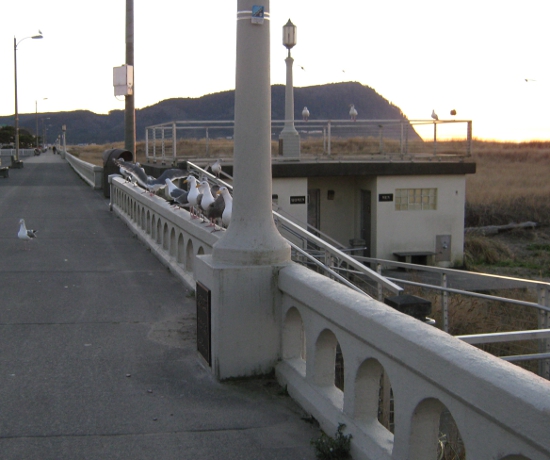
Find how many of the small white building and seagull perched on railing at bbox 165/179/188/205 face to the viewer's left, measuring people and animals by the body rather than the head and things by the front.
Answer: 1

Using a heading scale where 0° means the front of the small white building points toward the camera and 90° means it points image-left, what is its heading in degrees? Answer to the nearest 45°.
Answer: approximately 0°

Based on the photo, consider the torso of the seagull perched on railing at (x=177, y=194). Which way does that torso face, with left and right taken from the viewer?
facing to the left of the viewer

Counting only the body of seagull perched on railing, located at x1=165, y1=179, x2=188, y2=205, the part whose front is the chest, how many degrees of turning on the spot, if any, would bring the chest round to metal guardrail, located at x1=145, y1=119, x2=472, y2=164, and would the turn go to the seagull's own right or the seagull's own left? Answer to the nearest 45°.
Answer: approximately 135° to the seagull's own right

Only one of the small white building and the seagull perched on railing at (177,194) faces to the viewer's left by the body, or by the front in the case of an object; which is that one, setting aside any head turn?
the seagull perched on railing

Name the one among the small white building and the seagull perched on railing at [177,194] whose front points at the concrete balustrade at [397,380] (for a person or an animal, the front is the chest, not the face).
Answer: the small white building

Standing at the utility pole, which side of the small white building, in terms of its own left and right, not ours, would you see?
right

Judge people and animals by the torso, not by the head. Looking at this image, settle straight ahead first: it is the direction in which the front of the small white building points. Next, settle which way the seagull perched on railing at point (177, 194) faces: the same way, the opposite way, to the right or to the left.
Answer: to the right

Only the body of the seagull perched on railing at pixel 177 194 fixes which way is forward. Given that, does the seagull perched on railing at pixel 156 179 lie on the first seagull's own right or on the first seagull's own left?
on the first seagull's own right
